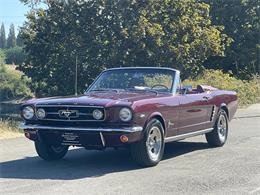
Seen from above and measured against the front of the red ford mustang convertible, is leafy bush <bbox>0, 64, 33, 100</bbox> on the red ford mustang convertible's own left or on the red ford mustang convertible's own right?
on the red ford mustang convertible's own right

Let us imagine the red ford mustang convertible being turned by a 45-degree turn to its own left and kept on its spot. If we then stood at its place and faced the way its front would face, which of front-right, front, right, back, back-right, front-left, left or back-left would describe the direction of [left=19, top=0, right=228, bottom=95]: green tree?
back

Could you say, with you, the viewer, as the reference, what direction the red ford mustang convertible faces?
facing the viewer and to the left of the viewer

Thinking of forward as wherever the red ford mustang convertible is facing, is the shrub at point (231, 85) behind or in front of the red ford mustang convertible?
behind

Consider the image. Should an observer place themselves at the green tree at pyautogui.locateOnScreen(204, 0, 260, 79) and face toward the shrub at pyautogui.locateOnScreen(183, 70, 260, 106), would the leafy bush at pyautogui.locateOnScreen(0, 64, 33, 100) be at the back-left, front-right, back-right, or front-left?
front-right

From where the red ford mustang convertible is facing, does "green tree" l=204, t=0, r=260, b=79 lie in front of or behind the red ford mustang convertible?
behind
